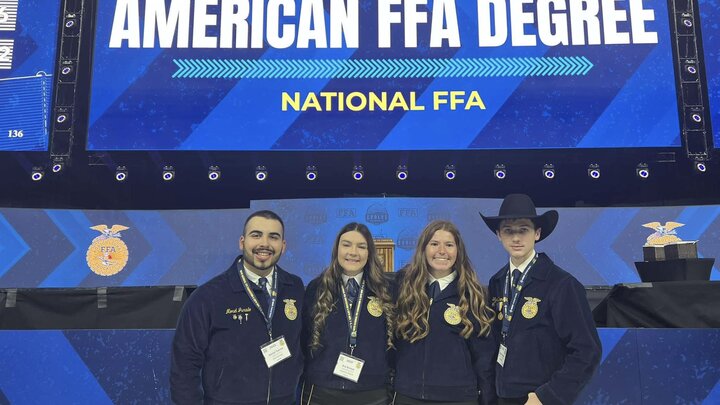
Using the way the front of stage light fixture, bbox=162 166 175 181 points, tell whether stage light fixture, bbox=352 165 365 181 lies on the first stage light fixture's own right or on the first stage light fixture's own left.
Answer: on the first stage light fixture's own left

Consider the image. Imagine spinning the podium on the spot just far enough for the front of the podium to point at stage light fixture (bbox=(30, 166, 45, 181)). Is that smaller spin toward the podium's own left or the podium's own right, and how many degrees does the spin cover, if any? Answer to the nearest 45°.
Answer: approximately 90° to the podium's own right

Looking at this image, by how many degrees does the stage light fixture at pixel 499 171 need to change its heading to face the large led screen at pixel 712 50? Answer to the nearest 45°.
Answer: approximately 90° to its left

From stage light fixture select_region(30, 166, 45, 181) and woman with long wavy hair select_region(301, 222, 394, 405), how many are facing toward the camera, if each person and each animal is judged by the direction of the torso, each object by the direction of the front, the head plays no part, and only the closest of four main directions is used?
2

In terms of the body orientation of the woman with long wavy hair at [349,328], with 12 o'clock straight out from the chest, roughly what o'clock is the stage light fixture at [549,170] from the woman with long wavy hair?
The stage light fixture is roughly at 7 o'clock from the woman with long wavy hair.

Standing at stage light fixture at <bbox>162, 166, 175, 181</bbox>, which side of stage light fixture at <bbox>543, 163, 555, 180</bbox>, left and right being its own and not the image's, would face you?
right

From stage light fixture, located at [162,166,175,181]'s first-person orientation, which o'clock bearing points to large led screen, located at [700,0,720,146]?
The large led screen is roughly at 10 o'clock from the stage light fixture.
